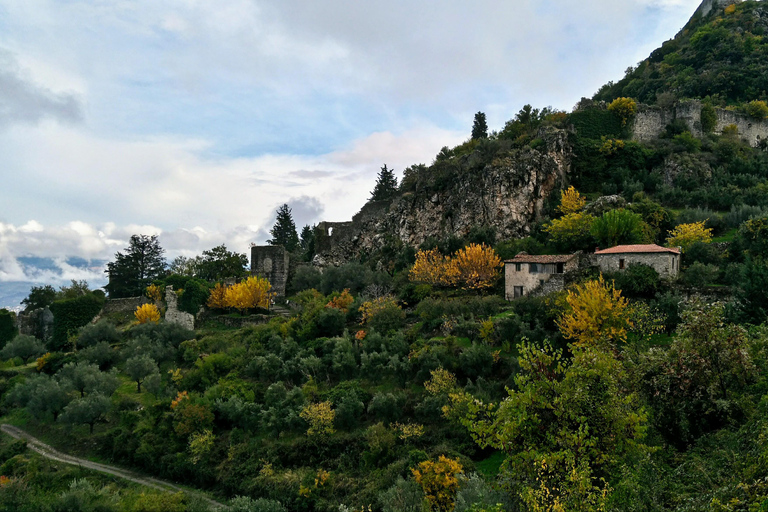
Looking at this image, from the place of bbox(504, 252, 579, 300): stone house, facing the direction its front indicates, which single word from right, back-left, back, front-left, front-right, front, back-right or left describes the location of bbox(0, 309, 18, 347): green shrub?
right

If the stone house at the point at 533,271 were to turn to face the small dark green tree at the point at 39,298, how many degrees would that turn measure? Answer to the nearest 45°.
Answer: approximately 90° to its right

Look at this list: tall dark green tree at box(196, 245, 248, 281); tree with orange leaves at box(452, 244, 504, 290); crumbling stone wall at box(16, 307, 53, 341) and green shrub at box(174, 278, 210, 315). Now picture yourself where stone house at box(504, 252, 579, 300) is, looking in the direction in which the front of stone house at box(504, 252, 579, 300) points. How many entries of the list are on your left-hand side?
0

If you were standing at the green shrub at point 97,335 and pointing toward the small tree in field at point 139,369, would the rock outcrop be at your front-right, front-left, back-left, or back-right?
front-left

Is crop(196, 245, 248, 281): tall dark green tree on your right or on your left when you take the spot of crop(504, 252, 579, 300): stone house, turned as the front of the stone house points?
on your right

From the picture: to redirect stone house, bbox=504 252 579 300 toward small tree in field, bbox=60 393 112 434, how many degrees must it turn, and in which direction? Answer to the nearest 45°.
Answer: approximately 45° to its right

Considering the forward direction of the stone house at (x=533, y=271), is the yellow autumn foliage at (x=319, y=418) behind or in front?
in front

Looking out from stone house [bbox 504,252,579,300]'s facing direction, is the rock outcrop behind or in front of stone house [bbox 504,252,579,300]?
behind

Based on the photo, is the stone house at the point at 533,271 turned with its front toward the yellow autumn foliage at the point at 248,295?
no

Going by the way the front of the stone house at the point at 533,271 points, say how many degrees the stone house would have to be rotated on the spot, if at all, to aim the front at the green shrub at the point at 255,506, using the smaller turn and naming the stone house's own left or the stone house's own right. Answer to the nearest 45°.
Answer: approximately 45° to the stone house's own right

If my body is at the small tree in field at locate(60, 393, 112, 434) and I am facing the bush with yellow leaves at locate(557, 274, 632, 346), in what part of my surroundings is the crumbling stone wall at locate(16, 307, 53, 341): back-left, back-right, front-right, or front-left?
back-left

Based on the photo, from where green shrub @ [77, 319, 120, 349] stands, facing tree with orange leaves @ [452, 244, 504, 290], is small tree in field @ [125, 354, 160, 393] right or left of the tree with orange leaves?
right

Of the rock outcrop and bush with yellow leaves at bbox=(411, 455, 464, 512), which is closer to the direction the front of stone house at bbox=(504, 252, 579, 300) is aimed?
the bush with yellow leaves

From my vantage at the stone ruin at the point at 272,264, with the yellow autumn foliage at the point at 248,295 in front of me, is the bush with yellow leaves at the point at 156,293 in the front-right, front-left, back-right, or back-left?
front-right

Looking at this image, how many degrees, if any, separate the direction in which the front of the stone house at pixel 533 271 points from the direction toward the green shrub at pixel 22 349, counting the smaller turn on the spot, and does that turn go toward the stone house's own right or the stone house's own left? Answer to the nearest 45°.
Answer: approximately 90° to the stone house's own right

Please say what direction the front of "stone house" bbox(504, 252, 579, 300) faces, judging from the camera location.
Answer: facing the viewer

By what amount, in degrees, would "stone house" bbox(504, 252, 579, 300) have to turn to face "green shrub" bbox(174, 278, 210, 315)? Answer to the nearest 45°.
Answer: approximately 90° to its right

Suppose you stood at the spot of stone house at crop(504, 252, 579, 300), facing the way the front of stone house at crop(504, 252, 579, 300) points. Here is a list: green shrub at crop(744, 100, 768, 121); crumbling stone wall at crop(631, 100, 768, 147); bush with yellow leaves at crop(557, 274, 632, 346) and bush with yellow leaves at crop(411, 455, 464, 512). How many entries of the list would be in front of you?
2

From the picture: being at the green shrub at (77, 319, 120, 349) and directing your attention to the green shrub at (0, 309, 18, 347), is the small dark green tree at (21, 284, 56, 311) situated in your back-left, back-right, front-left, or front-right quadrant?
front-right
